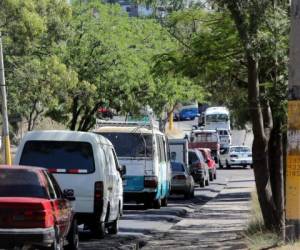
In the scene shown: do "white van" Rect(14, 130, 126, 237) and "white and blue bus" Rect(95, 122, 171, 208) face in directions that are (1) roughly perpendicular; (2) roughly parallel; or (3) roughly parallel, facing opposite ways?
roughly parallel

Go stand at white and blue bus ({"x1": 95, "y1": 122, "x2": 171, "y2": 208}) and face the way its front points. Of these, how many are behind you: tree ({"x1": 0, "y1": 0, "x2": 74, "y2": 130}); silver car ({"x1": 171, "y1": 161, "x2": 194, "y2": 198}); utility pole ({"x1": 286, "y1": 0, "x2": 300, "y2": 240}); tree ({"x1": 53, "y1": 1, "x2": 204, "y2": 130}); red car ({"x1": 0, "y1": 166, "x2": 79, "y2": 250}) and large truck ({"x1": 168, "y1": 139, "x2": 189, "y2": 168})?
2

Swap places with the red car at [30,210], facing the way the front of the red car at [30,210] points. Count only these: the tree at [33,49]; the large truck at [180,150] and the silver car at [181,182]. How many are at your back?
0

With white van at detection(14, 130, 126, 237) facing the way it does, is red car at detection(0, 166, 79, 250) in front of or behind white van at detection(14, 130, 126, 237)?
behind

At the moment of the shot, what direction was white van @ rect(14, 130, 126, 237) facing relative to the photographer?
facing away from the viewer

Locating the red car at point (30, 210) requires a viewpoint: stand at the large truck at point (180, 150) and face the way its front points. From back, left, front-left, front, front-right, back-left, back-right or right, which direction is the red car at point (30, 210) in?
back

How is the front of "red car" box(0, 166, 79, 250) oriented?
away from the camera

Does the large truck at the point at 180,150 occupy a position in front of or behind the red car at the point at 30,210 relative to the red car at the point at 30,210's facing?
in front

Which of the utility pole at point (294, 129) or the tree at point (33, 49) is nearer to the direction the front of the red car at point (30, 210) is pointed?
the tree

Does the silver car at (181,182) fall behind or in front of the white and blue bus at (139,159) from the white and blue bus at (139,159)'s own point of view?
in front

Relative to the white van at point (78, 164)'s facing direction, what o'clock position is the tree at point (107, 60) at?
The tree is roughly at 12 o'clock from the white van.

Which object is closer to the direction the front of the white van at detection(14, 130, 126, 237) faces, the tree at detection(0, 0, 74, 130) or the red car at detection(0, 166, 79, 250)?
the tree

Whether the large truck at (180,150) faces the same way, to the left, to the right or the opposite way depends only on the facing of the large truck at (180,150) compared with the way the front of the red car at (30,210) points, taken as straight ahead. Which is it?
the same way

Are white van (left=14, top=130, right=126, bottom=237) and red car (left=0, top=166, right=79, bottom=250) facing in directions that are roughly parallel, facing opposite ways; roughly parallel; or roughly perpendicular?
roughly parallel

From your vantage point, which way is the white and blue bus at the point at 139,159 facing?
away from the camera

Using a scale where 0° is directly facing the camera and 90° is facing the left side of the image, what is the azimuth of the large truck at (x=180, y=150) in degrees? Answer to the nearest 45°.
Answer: approximately 180°

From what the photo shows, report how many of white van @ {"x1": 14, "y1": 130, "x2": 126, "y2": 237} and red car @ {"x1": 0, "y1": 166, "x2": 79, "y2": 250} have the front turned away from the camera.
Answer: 2

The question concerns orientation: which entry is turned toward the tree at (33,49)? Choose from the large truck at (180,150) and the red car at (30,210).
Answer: the red car
